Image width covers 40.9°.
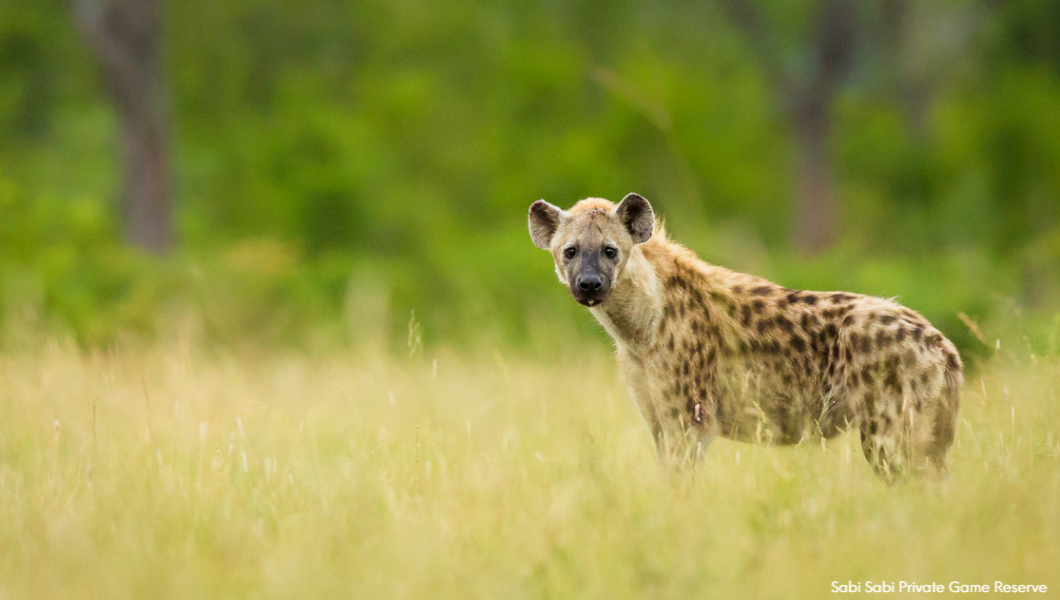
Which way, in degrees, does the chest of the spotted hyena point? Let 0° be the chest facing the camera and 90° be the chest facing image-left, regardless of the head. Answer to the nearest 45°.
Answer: approximately 90°

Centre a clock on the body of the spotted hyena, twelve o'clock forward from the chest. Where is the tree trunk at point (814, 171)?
The tree trunk is roughly at 3 o'clock from the spotted hyena.

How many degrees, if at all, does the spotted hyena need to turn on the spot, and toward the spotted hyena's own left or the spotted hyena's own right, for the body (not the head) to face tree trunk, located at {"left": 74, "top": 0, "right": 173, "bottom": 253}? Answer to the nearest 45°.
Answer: approximately 45° to the spotted hyena's own right
